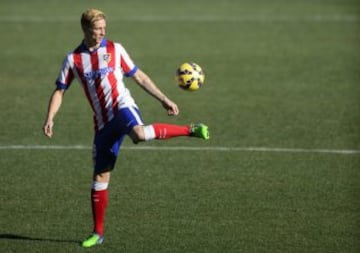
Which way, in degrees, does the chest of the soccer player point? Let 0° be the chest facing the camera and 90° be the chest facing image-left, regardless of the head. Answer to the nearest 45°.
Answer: approximately 0°
